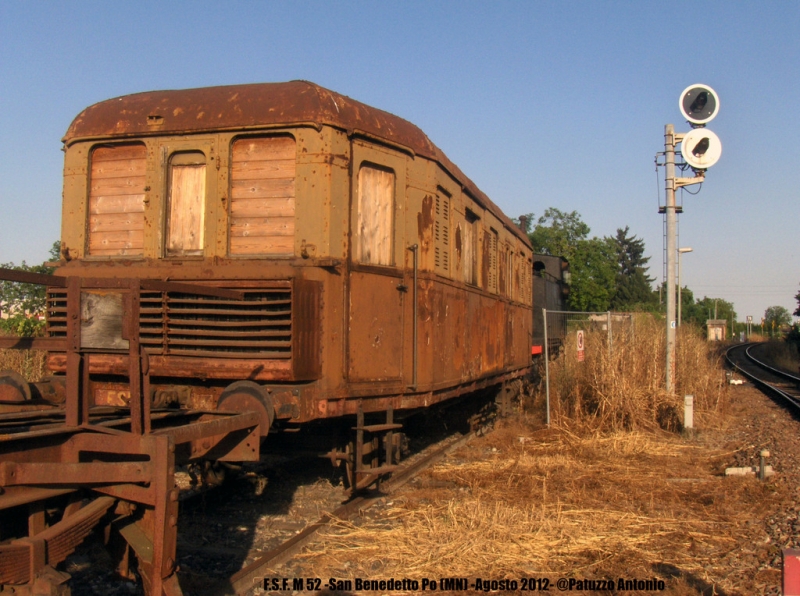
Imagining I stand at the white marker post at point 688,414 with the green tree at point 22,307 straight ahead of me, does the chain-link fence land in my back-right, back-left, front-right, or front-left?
front-right

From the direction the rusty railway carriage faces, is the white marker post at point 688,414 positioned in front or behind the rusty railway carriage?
behind

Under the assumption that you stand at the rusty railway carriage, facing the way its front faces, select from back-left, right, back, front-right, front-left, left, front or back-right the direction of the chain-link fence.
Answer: back

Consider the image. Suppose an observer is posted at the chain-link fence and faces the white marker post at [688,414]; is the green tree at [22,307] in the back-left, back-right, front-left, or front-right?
back-right

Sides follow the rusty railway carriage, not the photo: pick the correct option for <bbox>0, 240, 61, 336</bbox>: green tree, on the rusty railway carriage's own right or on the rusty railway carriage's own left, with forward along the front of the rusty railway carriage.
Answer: on the rusty railway carriage's own right

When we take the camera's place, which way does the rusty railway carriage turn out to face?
facing the viewer and to the left of the viewer
